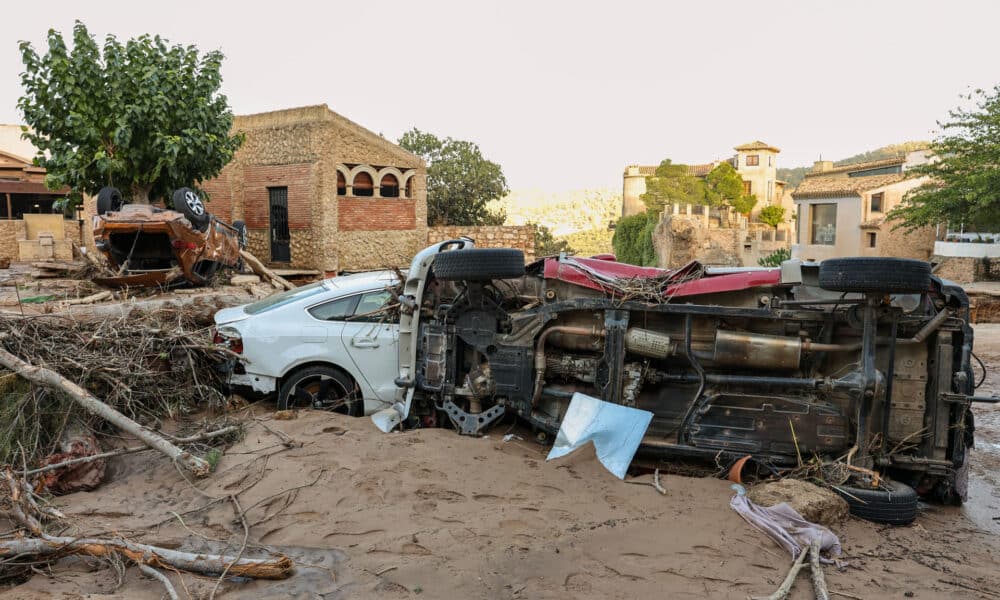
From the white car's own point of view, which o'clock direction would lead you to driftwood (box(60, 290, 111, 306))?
The driftwood is roughly at 8 o'clock from the white car.

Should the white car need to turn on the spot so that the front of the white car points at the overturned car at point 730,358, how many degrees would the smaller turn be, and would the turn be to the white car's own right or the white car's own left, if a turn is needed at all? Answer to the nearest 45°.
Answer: approximately 45° to the white car's own right

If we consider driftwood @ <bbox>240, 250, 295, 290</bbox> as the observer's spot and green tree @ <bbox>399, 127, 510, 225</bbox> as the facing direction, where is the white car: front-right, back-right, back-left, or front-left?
back-right

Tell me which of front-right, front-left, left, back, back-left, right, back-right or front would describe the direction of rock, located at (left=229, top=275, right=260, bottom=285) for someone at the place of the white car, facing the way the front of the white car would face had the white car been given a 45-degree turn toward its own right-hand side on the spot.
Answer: back-left

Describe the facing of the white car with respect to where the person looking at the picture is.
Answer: facing to the right of the viewer

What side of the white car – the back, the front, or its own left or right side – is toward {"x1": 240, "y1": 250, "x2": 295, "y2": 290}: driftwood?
left

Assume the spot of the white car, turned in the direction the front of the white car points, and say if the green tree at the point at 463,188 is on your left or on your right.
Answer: on your left

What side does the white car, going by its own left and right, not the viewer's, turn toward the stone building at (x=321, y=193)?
left

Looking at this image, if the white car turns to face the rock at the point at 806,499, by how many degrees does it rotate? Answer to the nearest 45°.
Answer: approximately 45° to its right

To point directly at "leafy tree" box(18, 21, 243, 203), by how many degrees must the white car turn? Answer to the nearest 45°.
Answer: approximately 90° to its left

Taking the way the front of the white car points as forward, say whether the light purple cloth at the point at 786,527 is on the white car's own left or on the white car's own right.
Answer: on the white car's own right

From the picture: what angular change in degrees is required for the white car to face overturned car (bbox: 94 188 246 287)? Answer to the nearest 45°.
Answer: approximately 90° to its left

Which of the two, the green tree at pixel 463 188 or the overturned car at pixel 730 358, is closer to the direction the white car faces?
the overturned car

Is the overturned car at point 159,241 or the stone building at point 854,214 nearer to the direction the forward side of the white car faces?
the stone building

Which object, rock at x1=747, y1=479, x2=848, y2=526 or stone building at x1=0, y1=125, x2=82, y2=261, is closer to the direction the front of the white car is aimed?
the rock
